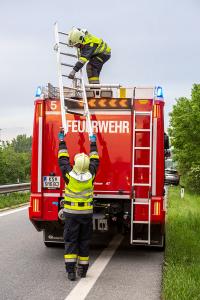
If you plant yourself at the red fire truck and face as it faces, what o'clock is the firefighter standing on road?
The firefighter standing on road is roughly at 7 o'clock from the red fire truck.

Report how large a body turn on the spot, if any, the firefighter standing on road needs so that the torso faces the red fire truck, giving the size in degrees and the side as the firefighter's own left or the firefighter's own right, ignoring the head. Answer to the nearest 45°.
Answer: approximately 45° to the firefighter's own right

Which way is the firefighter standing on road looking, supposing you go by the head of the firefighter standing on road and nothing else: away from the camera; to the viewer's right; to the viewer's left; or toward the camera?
away from the camera

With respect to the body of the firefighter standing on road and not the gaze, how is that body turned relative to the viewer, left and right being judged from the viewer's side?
facing away from the viewer

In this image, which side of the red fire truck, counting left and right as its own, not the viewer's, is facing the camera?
back

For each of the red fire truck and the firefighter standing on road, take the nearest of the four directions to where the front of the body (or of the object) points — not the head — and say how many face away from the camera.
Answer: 2
